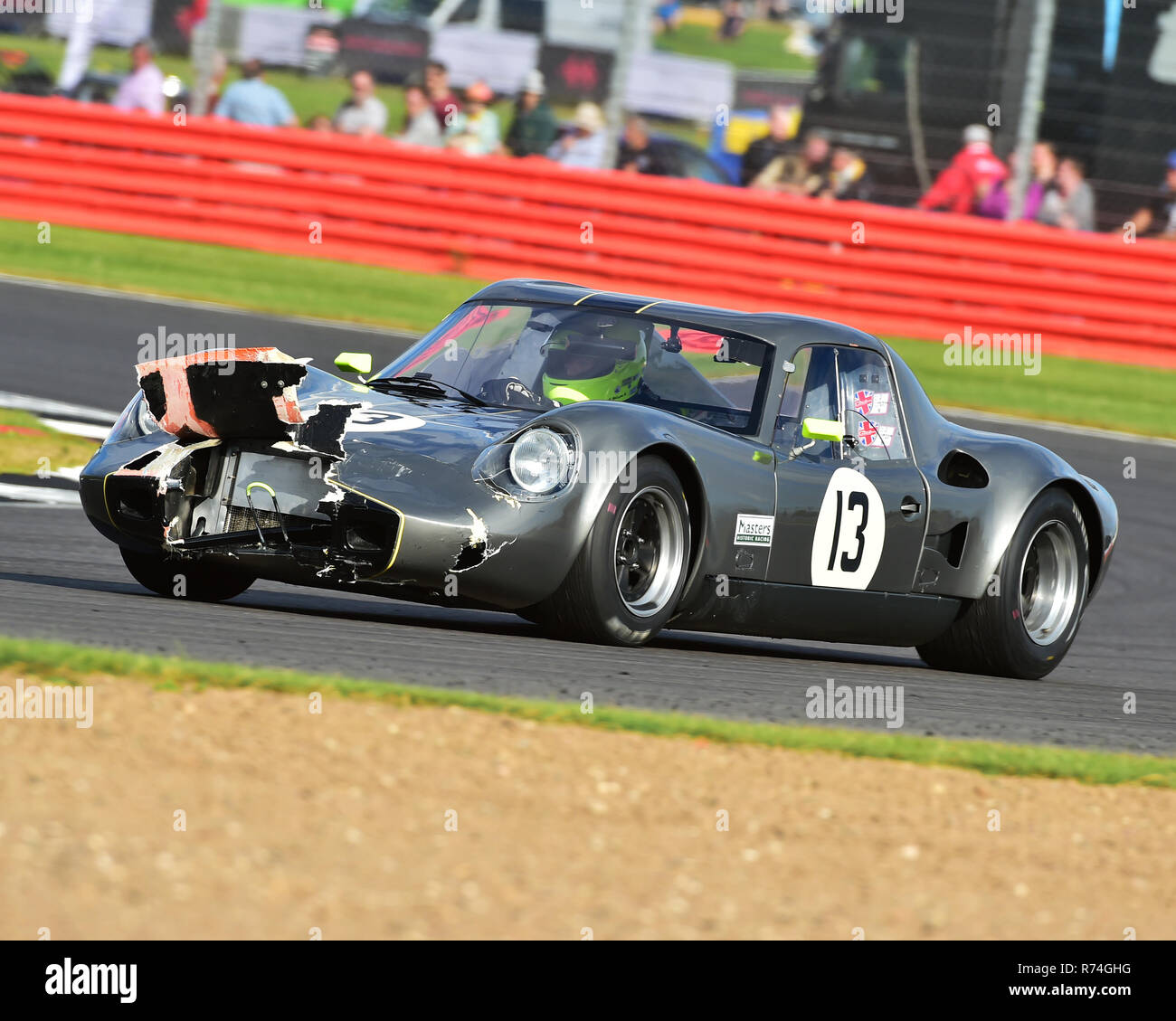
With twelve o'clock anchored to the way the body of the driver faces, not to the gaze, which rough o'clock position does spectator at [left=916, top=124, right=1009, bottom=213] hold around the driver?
The spectator is roughly at 5 o'clock from the driver.

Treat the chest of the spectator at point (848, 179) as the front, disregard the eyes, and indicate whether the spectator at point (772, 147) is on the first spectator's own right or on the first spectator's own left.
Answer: on the first spectator's own right

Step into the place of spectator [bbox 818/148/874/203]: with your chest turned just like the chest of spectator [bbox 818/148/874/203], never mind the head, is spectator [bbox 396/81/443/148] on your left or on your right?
on your right

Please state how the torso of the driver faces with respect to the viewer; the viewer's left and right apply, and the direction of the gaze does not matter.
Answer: facing the viewer and to the left of the viewer

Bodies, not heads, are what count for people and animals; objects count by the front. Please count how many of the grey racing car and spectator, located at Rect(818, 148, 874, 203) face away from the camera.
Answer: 0

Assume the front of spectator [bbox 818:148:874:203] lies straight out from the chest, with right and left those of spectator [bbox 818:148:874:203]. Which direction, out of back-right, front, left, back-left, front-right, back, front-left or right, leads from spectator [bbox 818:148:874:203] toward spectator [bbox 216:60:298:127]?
front-right
